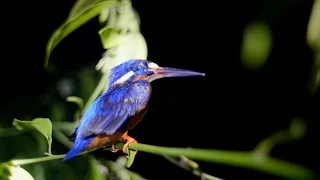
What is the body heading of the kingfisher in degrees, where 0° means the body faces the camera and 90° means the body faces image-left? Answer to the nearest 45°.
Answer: approximately 270°
